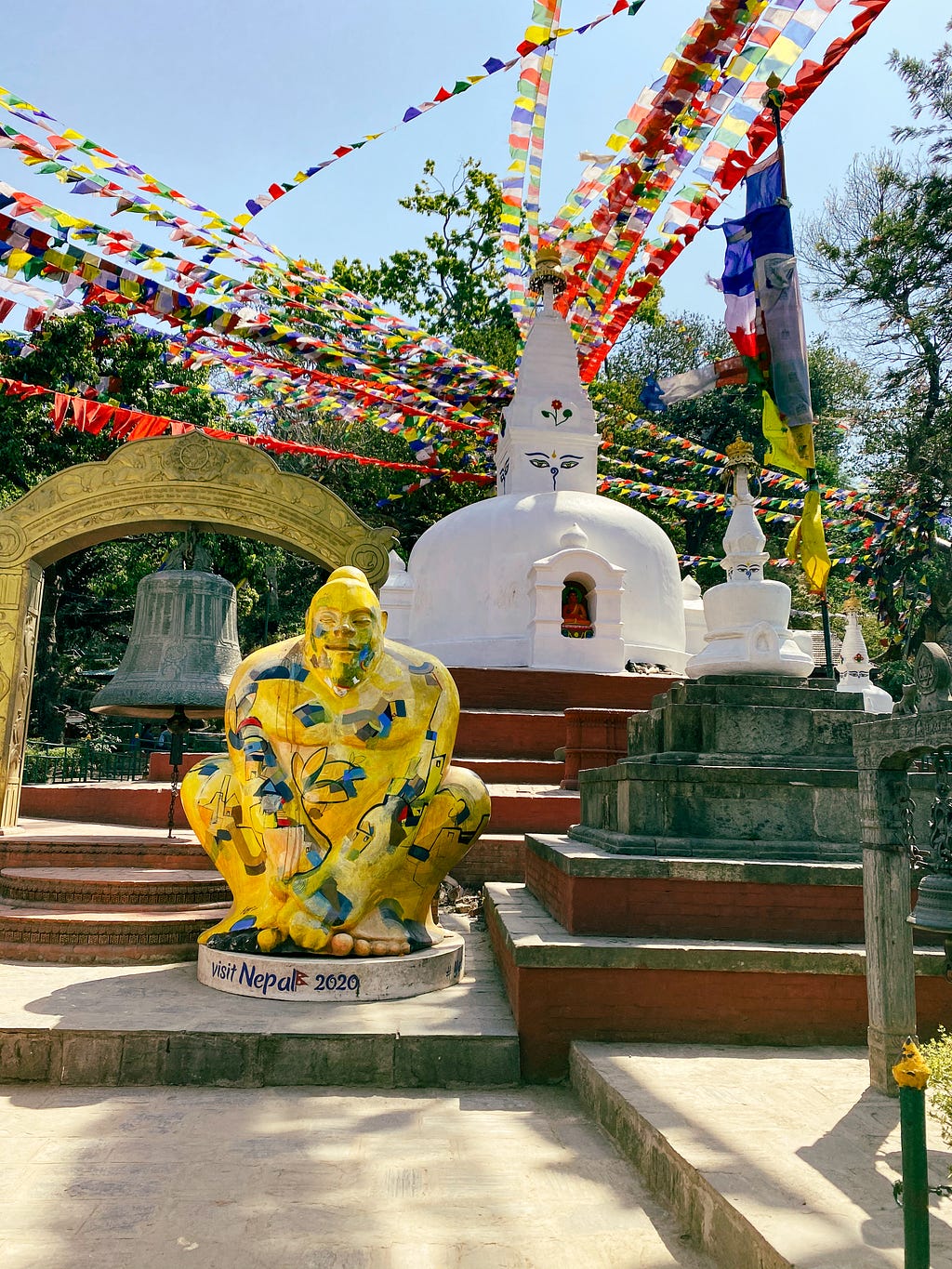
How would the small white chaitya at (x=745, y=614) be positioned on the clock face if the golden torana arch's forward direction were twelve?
The small white chaitya is roughly at 9 o'clock from the golden torana arch.

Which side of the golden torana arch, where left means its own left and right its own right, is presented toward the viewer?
front

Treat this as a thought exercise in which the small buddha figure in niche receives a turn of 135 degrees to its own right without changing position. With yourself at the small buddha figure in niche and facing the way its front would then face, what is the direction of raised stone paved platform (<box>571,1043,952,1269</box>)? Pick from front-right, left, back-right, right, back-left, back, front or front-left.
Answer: back-left

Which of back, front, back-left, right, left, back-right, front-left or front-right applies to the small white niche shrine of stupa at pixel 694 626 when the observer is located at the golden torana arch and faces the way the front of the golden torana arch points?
back-left

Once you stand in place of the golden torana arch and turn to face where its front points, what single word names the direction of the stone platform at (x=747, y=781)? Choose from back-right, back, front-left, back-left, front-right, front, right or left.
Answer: front-left

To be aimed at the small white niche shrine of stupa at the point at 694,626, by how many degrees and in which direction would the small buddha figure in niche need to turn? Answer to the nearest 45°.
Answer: approximately 135° to its left

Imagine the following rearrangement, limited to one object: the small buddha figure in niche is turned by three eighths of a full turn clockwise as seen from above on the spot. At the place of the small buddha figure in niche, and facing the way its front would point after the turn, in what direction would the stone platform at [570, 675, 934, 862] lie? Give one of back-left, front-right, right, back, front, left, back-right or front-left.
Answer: back-left

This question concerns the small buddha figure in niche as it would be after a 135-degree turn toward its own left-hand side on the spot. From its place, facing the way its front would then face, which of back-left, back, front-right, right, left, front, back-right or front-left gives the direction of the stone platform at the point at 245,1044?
back-right

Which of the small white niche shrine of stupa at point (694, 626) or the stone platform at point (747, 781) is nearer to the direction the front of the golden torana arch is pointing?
the stone platform

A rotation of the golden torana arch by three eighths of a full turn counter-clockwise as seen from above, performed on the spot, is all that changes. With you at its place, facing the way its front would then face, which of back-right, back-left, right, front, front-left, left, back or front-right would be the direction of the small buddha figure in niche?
front

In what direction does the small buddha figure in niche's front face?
toward the camera

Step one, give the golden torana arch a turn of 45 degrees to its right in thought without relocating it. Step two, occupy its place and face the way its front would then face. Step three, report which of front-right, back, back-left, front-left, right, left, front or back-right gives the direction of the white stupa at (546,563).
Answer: back
